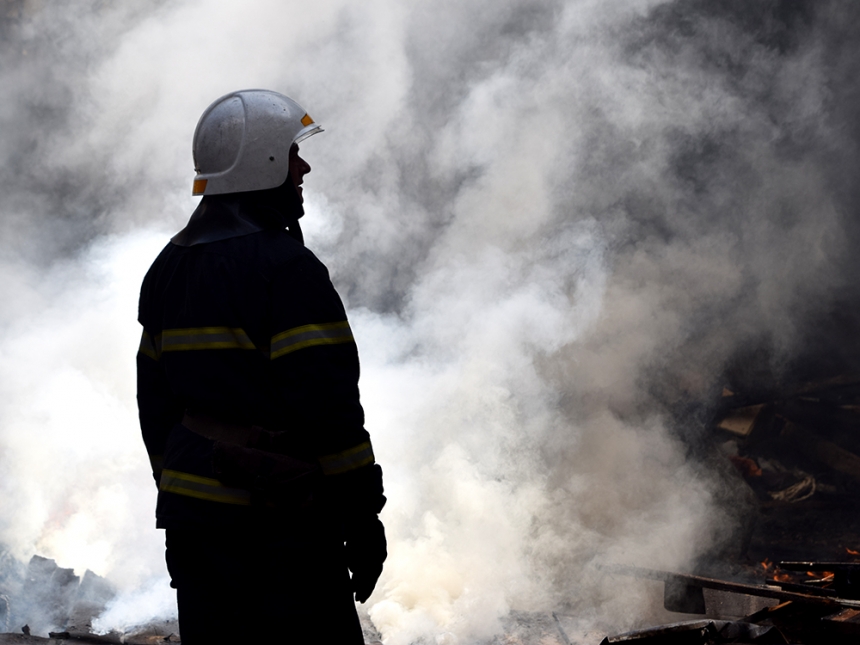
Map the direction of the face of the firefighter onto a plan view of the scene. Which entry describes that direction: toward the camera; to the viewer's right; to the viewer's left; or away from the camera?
to the viewer's right

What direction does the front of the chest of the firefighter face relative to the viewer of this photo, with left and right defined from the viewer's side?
facing away from the viewer and to the right of the viewer
